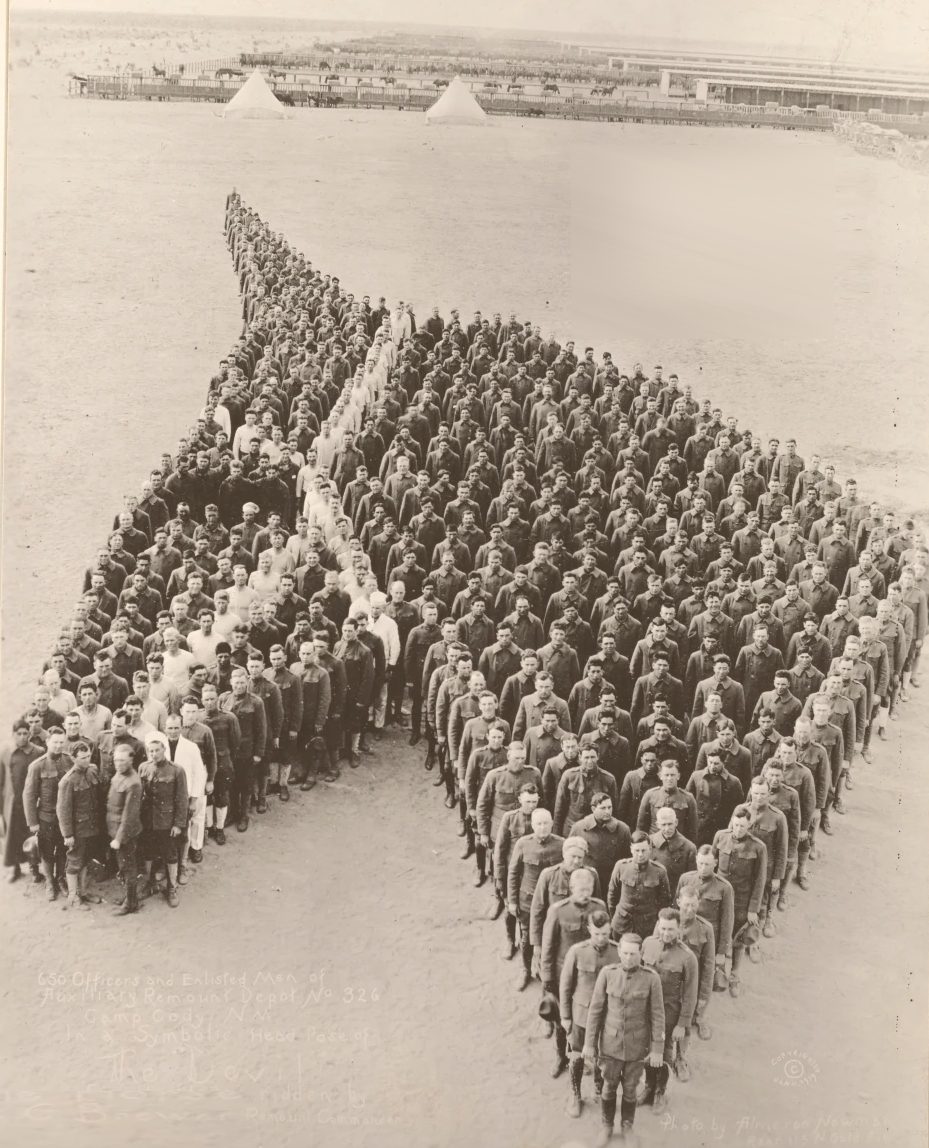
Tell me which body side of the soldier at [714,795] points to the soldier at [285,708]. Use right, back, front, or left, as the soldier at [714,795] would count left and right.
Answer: right

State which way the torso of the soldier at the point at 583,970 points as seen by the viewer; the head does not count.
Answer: toward the camera

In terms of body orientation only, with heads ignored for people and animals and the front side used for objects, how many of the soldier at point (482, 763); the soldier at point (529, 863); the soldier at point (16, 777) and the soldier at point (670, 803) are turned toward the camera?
4

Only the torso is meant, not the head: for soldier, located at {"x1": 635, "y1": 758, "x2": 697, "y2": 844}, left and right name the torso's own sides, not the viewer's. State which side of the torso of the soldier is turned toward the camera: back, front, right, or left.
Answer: front

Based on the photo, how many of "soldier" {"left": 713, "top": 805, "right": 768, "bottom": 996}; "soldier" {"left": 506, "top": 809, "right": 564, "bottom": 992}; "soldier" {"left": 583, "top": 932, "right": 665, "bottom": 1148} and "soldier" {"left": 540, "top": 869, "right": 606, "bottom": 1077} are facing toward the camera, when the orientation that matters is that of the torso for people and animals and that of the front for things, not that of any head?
4

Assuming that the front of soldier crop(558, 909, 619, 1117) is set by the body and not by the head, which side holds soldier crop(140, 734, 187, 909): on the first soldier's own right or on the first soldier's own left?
on the first soldier's own right

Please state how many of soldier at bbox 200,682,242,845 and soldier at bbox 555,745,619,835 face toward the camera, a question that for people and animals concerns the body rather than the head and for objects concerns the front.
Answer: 2

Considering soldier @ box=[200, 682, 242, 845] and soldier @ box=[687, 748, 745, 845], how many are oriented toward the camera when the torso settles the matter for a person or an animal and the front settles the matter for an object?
2

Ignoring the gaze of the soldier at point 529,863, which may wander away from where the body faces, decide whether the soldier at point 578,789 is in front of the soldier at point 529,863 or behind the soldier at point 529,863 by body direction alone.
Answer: behind

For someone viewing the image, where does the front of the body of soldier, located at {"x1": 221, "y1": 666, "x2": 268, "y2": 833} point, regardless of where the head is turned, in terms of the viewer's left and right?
facing the viewer

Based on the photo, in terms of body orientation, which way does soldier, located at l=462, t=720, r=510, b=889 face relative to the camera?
toward the camera
